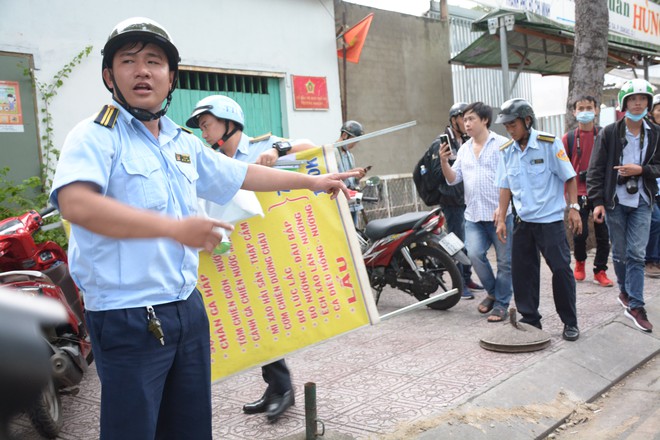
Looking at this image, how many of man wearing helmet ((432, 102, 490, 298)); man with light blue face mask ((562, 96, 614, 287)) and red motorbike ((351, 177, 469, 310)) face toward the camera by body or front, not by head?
1

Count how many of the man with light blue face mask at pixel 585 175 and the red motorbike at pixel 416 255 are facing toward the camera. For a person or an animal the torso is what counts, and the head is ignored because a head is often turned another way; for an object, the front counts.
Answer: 1

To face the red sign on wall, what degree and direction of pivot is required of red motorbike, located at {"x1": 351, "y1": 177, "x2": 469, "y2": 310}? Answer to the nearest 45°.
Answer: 0° — it already faces it

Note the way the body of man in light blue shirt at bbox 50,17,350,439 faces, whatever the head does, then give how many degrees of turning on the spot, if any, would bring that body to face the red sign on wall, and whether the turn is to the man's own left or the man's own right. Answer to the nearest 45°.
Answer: approximately 135° to the man's own left

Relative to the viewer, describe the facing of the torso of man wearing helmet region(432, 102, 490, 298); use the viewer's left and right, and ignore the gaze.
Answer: facing to the right of the viewer

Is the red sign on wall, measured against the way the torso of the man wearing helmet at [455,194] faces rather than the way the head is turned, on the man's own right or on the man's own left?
on the man's own left

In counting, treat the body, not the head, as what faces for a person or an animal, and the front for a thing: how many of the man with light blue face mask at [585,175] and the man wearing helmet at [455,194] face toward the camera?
1

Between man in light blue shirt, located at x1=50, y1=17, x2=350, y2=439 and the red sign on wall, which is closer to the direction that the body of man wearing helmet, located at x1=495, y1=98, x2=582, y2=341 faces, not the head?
the man in light blue shirt
